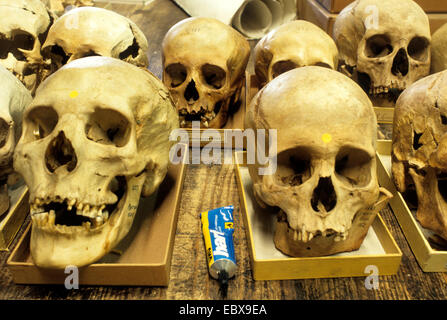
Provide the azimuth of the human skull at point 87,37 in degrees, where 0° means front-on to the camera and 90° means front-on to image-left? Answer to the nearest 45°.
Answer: approximately 45°

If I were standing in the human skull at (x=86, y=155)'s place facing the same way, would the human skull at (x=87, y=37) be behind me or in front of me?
behind

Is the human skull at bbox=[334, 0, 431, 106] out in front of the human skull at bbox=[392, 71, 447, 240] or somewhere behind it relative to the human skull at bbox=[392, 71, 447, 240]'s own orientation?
behind

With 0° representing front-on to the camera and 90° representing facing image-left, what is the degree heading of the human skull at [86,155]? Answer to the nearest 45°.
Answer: approximately 45°

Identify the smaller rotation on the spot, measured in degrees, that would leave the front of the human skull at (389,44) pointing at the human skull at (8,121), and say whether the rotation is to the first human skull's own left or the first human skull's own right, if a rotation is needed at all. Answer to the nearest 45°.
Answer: approximately 90° to the first human skull's own right

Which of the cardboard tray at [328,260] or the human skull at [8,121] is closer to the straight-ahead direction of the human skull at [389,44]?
the cardboard tray

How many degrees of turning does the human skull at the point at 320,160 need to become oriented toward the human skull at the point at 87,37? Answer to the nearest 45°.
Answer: approximately 135° to its right

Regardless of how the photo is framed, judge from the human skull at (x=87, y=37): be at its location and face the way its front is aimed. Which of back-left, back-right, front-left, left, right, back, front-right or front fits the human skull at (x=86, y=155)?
front-left

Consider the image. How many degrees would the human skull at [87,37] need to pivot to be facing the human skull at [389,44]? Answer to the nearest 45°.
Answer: approximately 135° to its left

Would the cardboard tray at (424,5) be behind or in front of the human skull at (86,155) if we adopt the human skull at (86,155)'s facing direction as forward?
behind
